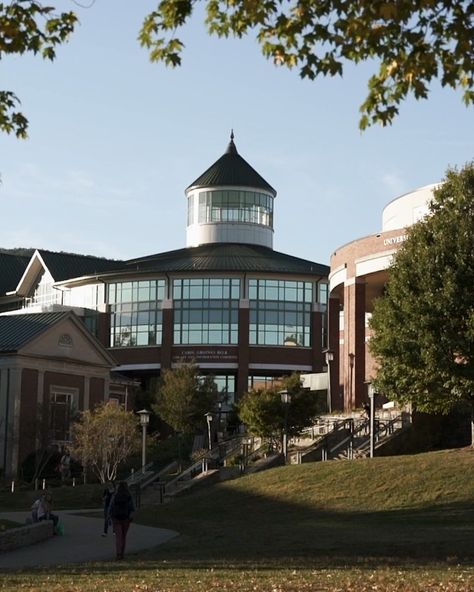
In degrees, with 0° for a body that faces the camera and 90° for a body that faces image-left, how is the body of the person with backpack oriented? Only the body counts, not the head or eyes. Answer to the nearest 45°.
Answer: approximately 180°

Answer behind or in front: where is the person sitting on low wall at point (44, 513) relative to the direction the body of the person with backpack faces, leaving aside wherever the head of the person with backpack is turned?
in front
